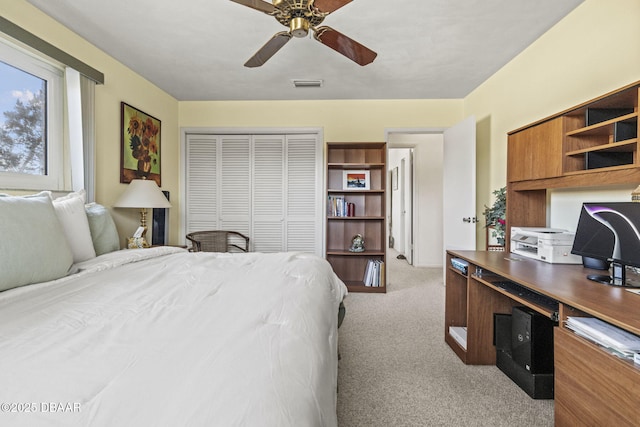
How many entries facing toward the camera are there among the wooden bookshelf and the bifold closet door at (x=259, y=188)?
2

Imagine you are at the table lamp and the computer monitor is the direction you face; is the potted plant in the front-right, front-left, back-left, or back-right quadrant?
front-left

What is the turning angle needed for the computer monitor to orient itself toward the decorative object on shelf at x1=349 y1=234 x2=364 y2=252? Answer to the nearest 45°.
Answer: approximately 45° to its right

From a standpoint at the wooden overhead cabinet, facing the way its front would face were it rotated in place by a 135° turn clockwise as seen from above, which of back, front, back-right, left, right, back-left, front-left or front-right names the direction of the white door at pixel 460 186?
front-left

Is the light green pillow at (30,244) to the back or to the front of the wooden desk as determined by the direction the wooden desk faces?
to the front

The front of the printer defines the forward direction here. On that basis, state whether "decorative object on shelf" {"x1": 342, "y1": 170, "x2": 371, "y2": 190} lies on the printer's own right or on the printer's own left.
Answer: on the printer's own right

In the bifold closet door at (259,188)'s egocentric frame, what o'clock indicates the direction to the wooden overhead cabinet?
The wooden overhead cabinet is roughly at 11 o'clock from the bifold closet door.

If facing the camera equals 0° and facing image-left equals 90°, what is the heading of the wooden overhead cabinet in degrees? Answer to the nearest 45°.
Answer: approximately 45°

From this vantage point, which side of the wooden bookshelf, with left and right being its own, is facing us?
front

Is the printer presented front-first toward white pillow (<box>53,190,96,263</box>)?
yes

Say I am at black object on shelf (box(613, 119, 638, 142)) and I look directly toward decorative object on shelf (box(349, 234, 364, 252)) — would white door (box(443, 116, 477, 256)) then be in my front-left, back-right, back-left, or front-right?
front-right

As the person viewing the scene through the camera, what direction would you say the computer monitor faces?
facing the viewer and to the left of the viewer

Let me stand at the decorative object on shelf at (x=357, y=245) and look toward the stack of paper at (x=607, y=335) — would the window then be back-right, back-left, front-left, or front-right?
front-right

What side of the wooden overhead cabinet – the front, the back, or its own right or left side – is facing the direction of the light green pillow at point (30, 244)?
front

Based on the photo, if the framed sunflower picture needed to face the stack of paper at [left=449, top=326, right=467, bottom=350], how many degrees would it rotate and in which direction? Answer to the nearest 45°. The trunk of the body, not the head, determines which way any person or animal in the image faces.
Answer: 0° — it already faces it

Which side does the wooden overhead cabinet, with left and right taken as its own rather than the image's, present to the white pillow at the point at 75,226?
front

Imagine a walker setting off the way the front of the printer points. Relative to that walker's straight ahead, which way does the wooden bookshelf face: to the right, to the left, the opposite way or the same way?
to the left

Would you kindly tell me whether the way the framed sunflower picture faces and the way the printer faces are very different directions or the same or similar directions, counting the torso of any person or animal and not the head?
very different directions

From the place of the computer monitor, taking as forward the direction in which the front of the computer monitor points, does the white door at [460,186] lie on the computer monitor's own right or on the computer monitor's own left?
on the computer monitor's own right

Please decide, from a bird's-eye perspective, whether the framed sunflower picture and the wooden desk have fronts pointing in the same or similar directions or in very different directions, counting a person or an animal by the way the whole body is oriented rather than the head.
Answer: very different directions
